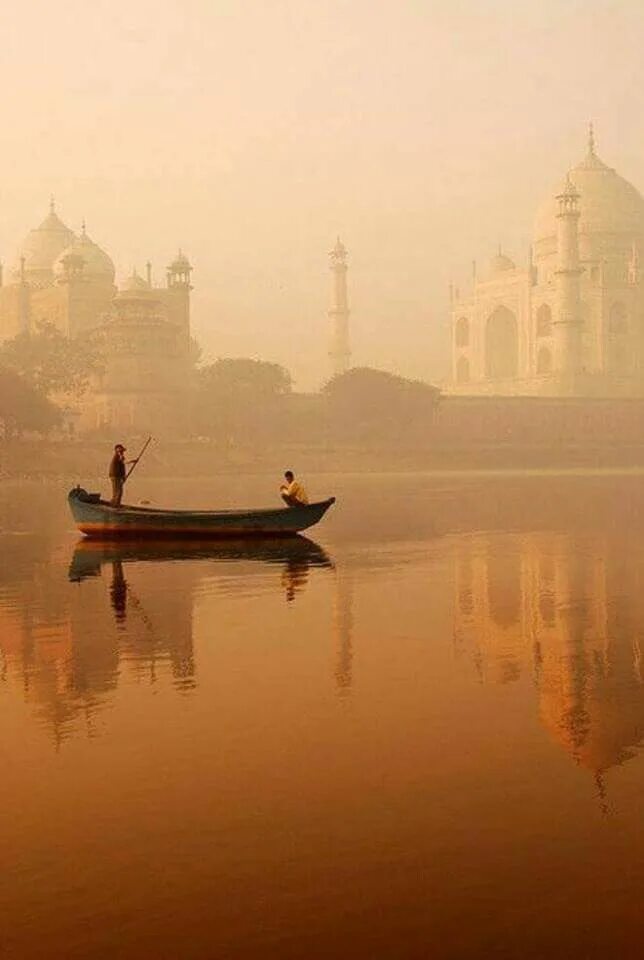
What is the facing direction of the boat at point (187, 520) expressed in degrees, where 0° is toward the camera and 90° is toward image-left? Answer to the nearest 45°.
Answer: approximately 270°
